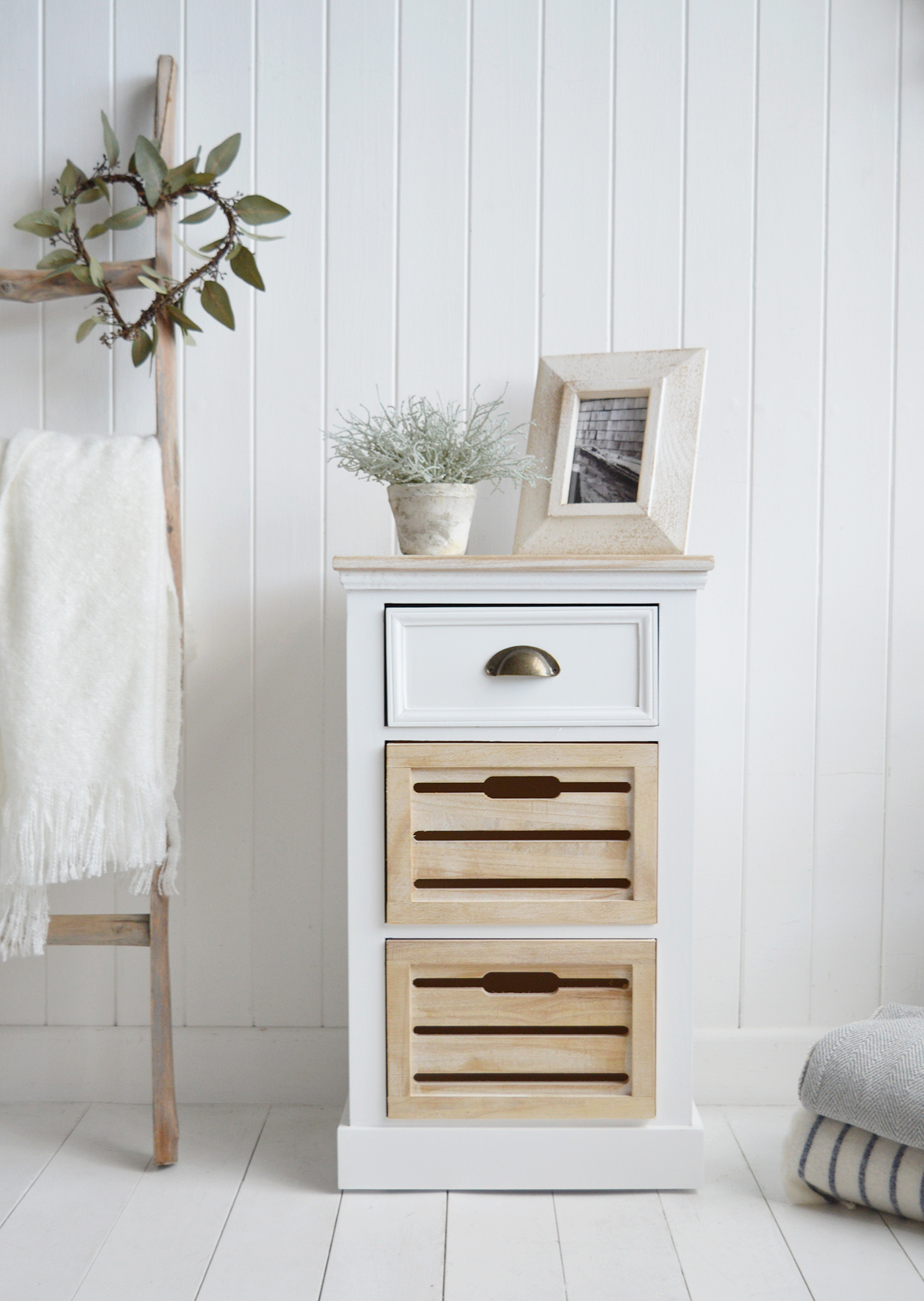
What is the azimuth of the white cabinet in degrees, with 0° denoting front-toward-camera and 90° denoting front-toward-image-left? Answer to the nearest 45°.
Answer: approximately 0°
